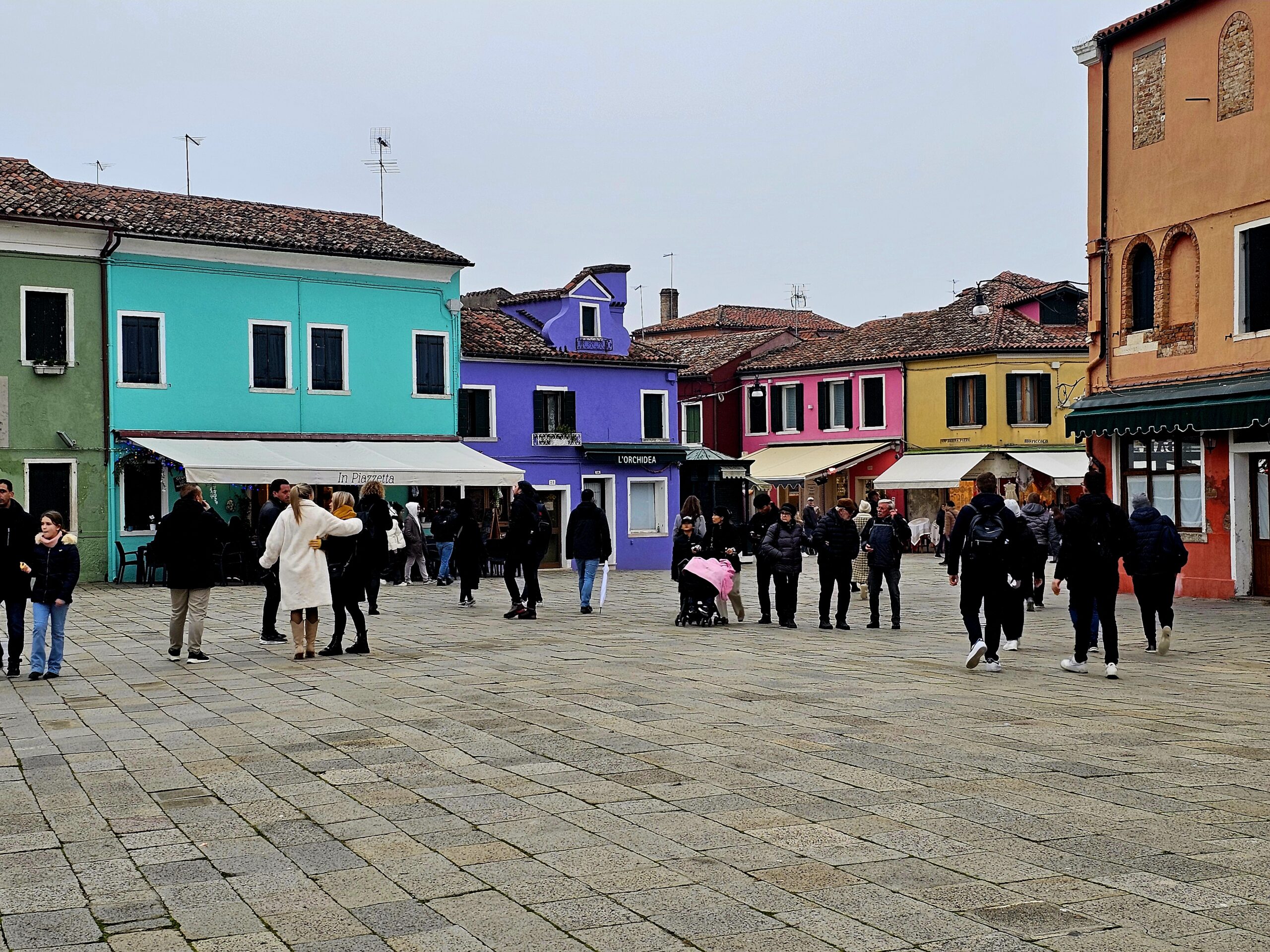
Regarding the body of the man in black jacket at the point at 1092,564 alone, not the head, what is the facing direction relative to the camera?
away from the camera

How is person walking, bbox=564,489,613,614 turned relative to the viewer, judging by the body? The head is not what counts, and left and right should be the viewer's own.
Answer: facing away from the viewer

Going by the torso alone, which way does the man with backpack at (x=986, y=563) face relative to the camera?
away from the camera

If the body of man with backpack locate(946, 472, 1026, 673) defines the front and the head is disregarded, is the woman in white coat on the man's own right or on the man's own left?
on the man's own left

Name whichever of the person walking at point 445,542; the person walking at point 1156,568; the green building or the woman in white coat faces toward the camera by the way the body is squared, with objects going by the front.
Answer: the green building

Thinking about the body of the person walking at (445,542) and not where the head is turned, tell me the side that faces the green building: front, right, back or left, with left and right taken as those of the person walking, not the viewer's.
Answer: left

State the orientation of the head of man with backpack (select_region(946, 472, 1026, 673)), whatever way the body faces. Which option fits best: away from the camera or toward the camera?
away from the camera

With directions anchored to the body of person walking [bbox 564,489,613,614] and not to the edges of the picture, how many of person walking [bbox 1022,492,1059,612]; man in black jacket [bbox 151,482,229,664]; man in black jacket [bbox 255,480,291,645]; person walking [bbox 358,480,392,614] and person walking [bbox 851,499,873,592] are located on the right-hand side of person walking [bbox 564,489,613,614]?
2

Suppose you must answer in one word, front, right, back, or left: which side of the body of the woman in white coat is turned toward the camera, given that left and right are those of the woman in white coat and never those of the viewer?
back

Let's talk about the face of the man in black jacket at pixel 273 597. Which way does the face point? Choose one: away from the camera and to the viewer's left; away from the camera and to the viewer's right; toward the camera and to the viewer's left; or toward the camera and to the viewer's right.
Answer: toward the camera and to the viewer's right

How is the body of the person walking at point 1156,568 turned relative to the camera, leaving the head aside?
away from the camera

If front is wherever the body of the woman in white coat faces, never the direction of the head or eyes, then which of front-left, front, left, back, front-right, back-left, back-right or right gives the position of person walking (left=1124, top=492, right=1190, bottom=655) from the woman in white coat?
right

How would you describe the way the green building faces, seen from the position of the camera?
facing the viewer

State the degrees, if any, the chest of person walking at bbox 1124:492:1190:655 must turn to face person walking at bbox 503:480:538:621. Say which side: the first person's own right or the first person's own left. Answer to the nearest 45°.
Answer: approximately 90° to the first person's own left

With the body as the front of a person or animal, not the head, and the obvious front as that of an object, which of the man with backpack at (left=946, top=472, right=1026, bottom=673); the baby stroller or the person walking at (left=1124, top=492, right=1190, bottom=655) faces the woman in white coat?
the baby stroller

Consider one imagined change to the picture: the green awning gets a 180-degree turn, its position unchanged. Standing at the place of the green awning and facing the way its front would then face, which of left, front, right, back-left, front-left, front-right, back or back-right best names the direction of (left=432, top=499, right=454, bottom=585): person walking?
back-left

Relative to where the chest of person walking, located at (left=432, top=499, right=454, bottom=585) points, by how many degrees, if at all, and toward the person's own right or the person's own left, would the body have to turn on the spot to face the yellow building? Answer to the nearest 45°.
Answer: approximately 45° to the person's own right
